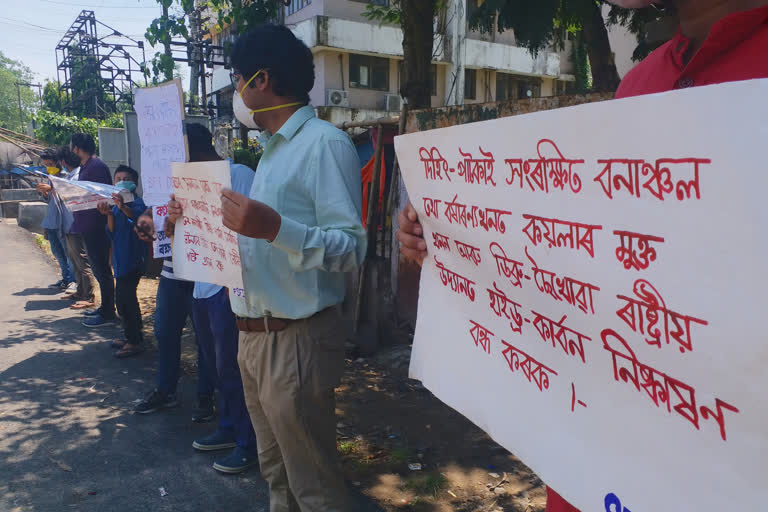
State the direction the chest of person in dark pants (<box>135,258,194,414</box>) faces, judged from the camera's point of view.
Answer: to the viewer's left

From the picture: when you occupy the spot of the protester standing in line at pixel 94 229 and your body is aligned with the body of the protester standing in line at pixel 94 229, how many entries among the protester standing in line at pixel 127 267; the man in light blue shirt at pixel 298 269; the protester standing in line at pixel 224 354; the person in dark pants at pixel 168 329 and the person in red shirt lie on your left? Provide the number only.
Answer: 5

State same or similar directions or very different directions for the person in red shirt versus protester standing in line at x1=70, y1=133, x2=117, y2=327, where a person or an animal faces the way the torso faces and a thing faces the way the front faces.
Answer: same or similar directions

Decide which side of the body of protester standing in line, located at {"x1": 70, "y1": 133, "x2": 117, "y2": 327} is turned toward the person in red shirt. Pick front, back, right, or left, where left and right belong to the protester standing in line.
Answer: left

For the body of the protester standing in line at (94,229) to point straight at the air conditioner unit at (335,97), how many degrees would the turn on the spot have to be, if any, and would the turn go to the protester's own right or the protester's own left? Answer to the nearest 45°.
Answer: approximately 135° to the protester's own right

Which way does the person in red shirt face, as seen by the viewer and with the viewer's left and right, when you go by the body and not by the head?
facing the viewer and to the left of the viewer

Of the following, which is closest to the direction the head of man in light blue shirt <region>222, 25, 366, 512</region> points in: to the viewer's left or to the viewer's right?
to the viewer's left

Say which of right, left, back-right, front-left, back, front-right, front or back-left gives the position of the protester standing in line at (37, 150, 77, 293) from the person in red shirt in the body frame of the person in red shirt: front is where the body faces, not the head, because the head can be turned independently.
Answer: right

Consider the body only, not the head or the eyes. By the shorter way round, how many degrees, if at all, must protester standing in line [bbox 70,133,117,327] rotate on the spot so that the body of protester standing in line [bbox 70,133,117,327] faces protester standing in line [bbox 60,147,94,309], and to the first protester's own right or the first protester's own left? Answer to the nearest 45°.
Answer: approximately 90° to the first protester's own right
